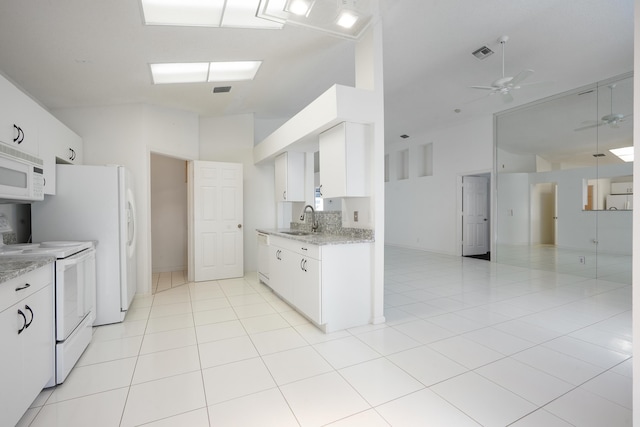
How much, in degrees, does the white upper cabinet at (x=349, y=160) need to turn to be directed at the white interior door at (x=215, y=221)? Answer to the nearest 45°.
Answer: approximately 90° to its right

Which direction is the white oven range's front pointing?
to the viewer's right

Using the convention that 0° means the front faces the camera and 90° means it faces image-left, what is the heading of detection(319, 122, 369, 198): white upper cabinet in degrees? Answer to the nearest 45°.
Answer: approximately 45°

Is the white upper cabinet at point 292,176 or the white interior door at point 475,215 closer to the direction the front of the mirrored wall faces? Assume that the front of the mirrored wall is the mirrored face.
the white upper cabinet

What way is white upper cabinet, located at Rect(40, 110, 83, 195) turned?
to the viewer's right

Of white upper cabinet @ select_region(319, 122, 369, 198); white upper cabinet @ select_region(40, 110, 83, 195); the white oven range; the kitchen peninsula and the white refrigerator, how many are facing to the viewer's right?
3

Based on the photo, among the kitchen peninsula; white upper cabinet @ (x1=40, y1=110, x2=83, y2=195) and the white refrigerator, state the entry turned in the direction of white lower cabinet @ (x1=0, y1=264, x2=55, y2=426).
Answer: the kitchen peninsula

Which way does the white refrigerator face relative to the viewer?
to the viewer's right

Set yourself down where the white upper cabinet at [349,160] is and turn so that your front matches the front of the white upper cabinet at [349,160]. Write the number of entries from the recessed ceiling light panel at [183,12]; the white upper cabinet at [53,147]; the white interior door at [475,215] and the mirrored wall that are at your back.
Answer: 2

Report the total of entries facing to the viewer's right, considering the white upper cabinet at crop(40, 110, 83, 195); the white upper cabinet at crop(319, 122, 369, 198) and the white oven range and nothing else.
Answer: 2

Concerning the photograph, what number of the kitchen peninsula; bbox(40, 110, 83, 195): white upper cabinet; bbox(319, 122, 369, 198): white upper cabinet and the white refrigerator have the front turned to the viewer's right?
2

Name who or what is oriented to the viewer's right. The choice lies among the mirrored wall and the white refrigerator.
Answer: the white refrigerator

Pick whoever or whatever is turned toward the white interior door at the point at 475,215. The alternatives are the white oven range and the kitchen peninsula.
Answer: the white oven range
